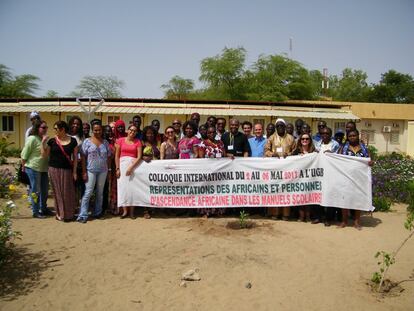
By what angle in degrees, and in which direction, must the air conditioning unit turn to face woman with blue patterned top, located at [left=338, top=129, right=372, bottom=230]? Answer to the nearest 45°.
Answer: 0° — it already faces them

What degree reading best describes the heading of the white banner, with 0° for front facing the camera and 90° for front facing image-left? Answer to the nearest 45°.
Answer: approximately 0°

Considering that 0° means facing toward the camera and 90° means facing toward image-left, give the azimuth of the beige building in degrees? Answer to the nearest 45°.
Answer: approximately 0°

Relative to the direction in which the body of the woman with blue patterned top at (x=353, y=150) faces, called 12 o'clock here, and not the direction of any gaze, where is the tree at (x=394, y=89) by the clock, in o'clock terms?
The tree is roughly at 6 o'clock from the woman with blue patterned top.

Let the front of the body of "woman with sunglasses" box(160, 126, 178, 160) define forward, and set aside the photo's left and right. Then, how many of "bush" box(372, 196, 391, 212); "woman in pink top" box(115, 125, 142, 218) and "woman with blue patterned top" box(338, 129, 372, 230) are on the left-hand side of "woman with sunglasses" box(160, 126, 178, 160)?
2

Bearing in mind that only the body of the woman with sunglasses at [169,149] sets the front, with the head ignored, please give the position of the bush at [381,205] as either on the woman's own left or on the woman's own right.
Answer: on the woman's own left

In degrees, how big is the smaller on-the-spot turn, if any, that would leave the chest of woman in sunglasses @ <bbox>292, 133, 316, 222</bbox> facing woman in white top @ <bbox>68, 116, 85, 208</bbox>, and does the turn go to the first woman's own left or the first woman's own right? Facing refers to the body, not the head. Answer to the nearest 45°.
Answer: approximately 90° to the first woman's own right

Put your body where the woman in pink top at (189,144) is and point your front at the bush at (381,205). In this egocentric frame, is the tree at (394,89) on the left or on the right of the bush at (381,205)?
left

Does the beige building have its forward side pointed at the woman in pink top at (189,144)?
yes

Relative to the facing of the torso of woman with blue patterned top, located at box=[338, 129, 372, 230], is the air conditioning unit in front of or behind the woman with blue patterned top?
behind
